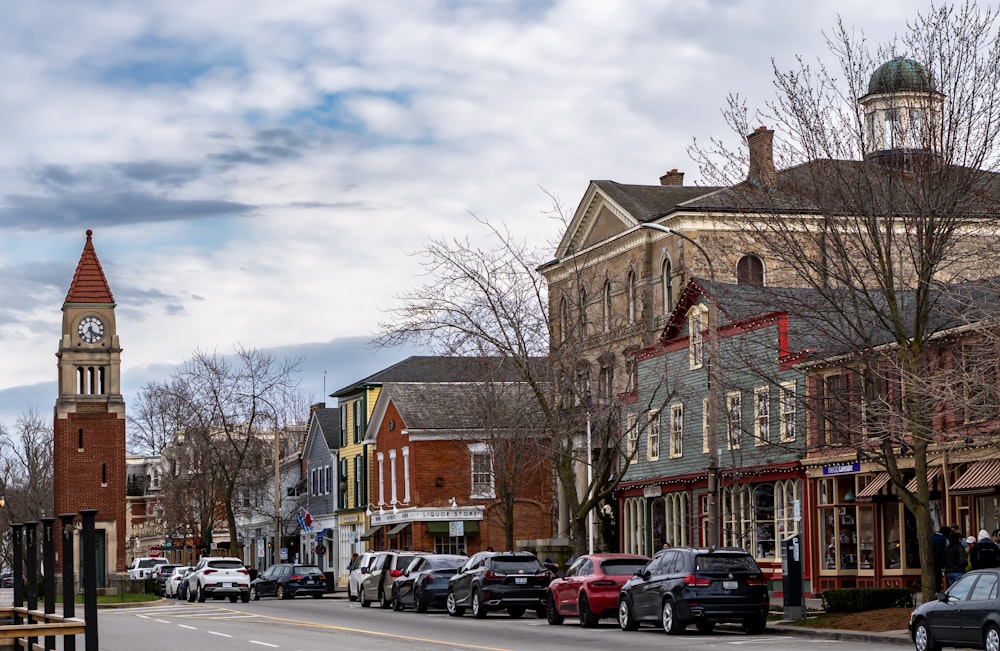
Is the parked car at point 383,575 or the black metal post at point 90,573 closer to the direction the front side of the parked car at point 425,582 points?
the parked car

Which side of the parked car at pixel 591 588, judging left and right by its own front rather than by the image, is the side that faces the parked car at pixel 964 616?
back

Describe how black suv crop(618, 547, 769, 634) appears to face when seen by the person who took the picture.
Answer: facing away from the viewer and to the left of the viewer

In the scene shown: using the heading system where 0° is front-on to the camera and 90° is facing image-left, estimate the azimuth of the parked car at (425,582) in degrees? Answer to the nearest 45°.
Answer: approximately 135°

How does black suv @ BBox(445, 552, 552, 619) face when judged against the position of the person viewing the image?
facing away from the viewer and to the left of the viewer

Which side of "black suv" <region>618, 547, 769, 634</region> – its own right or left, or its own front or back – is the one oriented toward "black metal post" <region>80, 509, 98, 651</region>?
left

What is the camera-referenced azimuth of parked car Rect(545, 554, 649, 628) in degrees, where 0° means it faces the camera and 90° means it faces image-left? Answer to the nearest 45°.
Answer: approximately 135°

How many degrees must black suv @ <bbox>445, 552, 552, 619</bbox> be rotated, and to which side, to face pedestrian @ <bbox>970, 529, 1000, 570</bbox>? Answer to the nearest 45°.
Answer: approximately 180°
